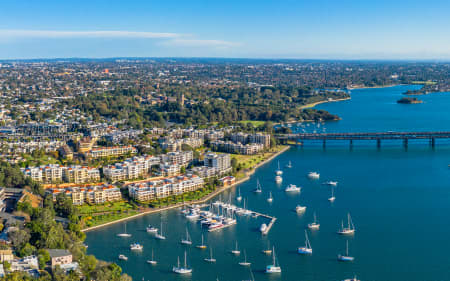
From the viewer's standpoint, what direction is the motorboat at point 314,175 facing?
to the viewer's left

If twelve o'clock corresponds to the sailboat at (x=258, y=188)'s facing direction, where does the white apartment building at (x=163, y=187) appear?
The white apartment building is roughly at 11 o'clock from the sailboat.

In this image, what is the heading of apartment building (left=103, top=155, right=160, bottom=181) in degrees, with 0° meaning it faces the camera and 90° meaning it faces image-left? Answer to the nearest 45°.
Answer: approximately 315°

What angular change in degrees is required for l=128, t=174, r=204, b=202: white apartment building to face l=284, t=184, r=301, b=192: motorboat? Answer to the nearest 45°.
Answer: approximately 45° to its left

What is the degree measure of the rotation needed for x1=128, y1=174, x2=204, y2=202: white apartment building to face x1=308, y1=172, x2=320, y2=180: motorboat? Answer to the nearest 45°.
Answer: approximately 90° to its left

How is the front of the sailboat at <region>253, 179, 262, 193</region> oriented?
to the viewer's left
